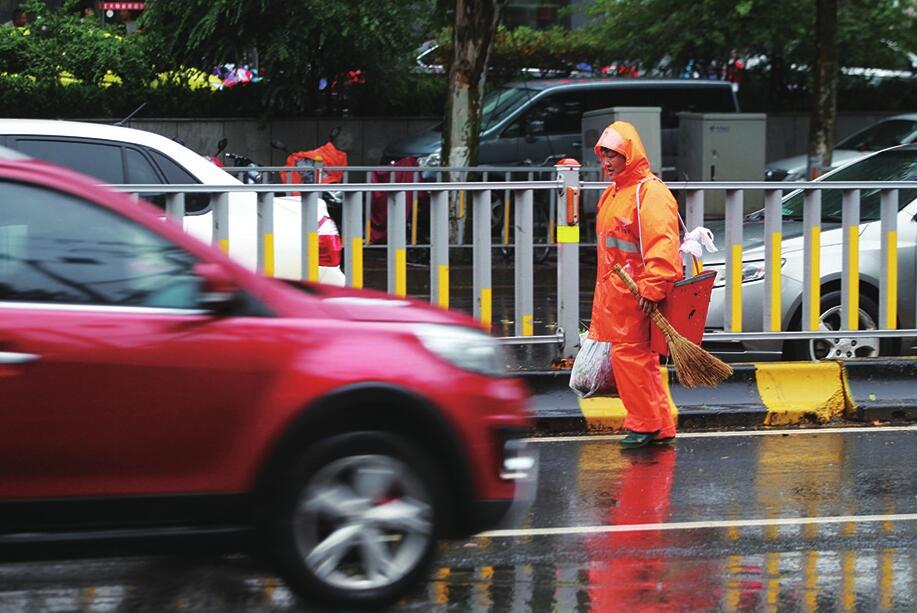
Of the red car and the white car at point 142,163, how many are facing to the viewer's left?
1

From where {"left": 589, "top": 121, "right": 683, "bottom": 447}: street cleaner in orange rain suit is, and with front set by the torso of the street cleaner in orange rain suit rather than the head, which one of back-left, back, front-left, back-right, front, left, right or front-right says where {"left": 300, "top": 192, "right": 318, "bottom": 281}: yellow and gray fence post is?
front-right

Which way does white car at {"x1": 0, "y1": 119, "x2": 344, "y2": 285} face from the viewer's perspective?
to the viewer's left

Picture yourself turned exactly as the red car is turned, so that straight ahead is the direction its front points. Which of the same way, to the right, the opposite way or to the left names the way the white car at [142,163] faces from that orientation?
the opposite way

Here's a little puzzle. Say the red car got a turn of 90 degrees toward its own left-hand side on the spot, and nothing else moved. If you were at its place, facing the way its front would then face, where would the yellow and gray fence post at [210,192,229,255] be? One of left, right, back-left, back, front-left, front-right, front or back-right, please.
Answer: front

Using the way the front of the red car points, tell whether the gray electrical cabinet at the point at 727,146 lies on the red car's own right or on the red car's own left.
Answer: on the red car's own left

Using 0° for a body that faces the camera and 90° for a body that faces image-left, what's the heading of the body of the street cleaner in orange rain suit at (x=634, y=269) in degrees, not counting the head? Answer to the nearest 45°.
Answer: approximately 45°

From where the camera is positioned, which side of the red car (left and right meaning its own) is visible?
right

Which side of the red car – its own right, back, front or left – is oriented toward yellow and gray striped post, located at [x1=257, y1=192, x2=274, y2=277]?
left

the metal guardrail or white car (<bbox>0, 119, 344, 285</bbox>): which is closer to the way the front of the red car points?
the metal guardrail

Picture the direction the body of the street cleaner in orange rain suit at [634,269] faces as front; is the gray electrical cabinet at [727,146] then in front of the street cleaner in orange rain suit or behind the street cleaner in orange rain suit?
behind
